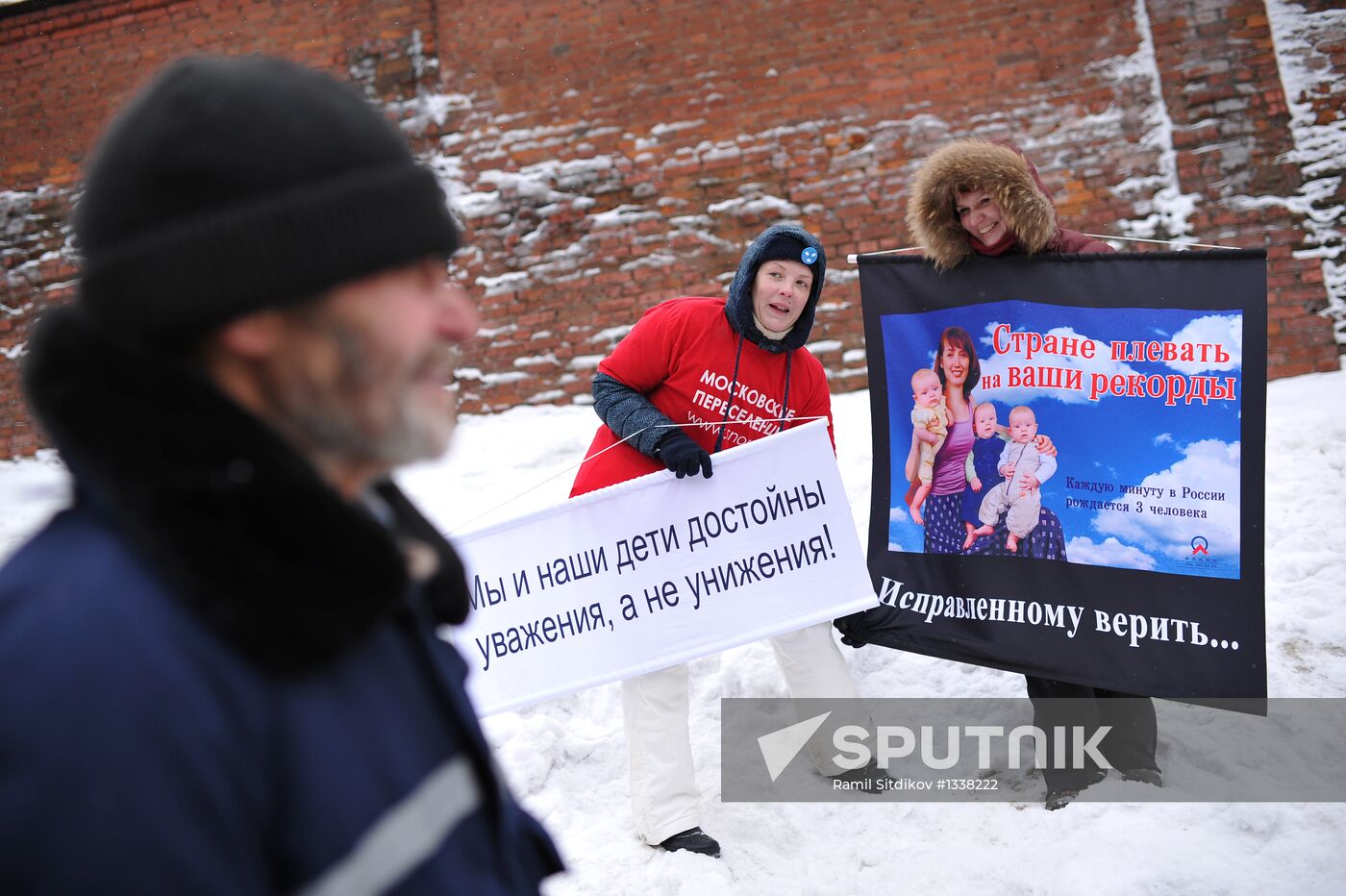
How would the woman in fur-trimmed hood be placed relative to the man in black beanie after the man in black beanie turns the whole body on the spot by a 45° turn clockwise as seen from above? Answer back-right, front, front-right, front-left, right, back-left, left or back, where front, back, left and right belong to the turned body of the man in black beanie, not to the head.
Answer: left

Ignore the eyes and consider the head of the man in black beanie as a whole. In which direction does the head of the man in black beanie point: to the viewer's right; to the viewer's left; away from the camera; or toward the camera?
to the viewer's right

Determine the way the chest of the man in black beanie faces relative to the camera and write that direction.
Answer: to the viewer's right
